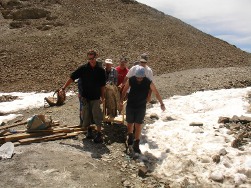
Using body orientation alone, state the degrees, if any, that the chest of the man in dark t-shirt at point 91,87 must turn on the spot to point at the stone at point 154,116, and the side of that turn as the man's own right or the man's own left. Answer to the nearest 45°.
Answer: approximately 135° to the man's own left

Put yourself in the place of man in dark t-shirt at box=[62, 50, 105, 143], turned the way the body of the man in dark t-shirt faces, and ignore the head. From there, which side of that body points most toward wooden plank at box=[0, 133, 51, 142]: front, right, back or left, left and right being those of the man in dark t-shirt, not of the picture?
right

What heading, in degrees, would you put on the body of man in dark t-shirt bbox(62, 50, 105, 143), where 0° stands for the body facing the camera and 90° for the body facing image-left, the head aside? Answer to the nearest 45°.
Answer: approximately 0°

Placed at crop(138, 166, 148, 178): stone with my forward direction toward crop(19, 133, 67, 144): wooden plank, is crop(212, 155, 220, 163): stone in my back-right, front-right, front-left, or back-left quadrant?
back-right

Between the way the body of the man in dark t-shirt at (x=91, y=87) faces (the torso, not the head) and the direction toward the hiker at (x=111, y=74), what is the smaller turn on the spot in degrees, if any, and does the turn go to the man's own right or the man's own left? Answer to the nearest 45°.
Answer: approximately 135° to the man's own left
